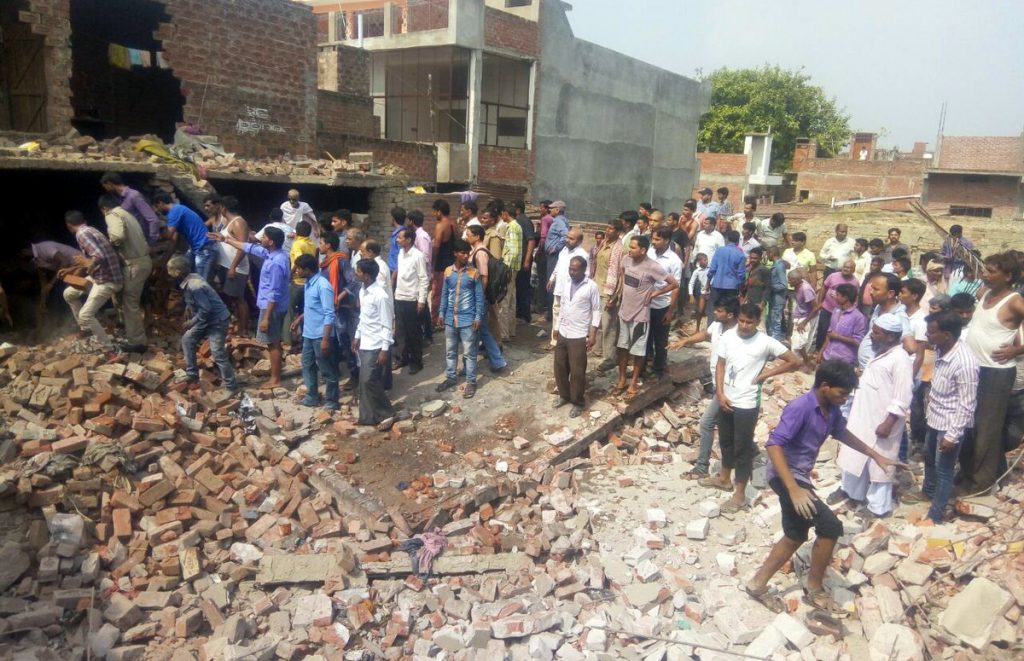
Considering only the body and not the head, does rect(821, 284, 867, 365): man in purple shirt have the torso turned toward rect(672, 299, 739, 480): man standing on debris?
yes

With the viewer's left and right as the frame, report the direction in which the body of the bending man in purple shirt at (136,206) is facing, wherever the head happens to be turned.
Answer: facing to the left of the viewer

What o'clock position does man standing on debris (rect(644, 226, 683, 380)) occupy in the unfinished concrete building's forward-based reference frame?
The man standing on debris is roughly at 10 o'clock from the unfinished concrete building.

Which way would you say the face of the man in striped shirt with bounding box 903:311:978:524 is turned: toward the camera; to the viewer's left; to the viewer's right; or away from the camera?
to the viewer's left

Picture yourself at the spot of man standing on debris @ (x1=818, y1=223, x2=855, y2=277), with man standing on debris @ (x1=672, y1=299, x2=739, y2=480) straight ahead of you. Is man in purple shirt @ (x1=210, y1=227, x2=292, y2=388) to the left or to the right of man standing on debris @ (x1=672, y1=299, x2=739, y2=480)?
right

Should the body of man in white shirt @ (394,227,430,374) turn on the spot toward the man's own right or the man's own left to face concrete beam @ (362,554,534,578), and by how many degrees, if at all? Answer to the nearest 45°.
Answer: approximately 45° to the man's own left

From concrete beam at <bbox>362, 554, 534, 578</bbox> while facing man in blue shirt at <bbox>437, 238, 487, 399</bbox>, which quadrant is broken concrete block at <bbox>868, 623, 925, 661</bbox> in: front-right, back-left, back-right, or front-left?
back-right

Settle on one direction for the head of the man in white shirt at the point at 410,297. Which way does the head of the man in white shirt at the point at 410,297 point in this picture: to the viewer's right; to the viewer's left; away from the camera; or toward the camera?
to the viewer's left

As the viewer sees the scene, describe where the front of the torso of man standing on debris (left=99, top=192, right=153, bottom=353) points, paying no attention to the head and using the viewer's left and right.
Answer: facing away from the viewer and to the left of the viewer

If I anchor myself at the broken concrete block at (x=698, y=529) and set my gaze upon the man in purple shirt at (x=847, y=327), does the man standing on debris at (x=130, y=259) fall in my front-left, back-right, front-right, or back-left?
back-left
